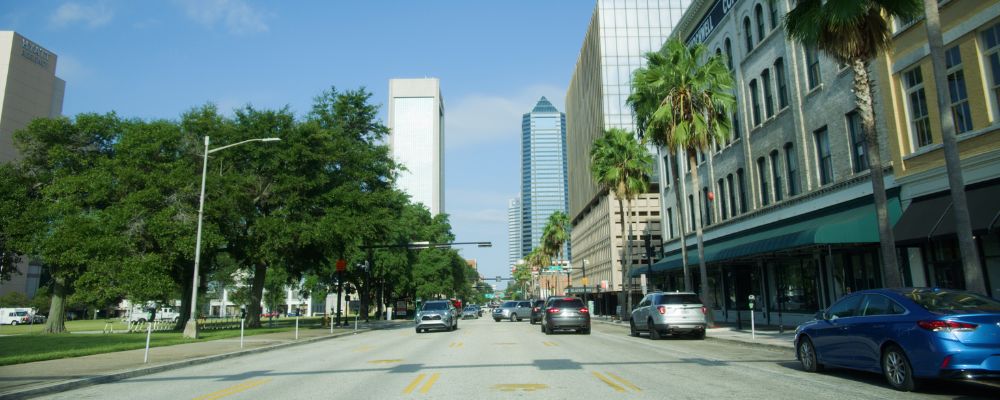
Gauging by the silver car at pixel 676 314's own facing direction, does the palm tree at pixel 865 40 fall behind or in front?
behind

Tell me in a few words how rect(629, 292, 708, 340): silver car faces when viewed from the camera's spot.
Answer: facing away from the viewer and to the left of the viewer

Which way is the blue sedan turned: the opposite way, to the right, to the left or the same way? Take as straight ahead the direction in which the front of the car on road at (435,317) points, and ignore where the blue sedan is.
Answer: the opposite way

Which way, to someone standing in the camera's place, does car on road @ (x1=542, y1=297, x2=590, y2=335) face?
facing away from the viewer

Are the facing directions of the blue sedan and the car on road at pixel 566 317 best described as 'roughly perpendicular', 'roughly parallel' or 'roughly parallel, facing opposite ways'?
roughly parallel

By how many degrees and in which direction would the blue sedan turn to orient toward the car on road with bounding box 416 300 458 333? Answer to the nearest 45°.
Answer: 0° — it already faces it

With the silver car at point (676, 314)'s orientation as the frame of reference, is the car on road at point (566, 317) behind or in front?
in front

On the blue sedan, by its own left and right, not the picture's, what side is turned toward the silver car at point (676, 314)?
front

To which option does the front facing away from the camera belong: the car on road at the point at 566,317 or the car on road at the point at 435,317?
the car on road at the point at 566,317

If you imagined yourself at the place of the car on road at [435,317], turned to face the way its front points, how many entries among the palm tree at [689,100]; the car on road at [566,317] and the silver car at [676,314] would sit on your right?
0

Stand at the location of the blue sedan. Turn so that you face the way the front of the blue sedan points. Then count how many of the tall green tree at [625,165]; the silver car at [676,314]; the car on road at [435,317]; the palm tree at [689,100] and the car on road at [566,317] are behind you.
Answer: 0

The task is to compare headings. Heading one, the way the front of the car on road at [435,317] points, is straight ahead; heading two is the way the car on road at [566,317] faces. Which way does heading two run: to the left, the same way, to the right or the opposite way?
the opposite way

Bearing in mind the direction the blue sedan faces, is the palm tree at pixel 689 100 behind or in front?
in front

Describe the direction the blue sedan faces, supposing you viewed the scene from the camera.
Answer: facing away from the viewer and to the left of the viewer

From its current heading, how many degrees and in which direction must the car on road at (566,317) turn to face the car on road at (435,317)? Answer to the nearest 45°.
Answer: approximately 45° to its left

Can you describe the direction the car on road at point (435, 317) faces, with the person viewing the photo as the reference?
facing the viewer

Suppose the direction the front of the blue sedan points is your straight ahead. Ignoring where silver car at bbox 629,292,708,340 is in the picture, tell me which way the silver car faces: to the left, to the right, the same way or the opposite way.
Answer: the same way

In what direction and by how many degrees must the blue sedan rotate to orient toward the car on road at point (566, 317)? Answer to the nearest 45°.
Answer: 0° — it already faces it
